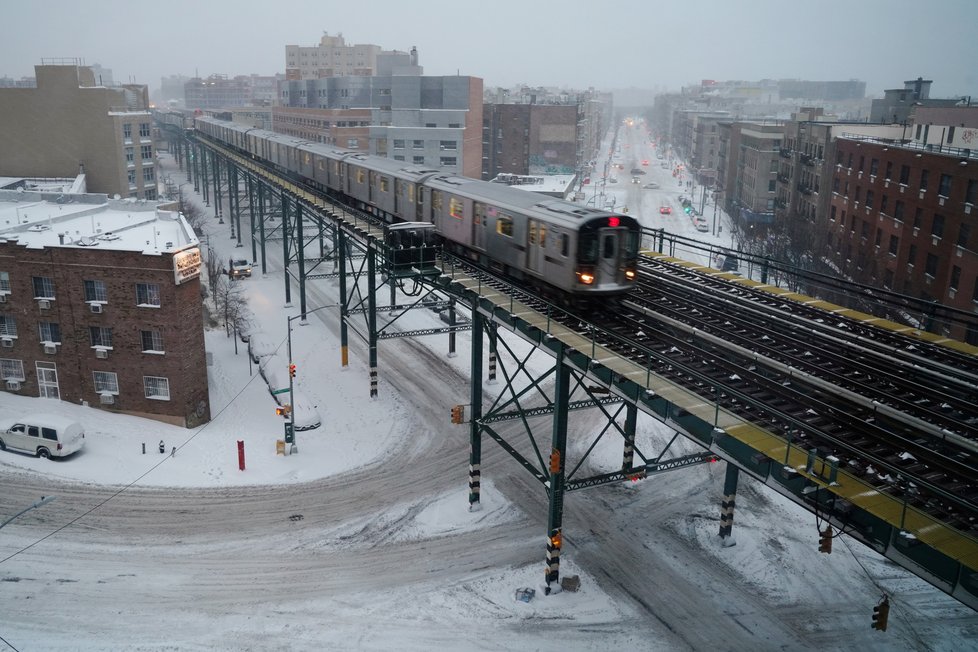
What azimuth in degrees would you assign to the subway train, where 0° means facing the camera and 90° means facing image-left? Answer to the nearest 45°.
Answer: approximately 315°

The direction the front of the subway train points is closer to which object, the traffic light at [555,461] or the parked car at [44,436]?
the traffic light

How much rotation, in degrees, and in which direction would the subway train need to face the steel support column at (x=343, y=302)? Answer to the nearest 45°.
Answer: approximately 180°

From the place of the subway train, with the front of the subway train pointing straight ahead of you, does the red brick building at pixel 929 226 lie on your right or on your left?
on your left

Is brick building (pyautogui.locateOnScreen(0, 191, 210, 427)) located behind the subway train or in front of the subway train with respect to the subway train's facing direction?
behind
